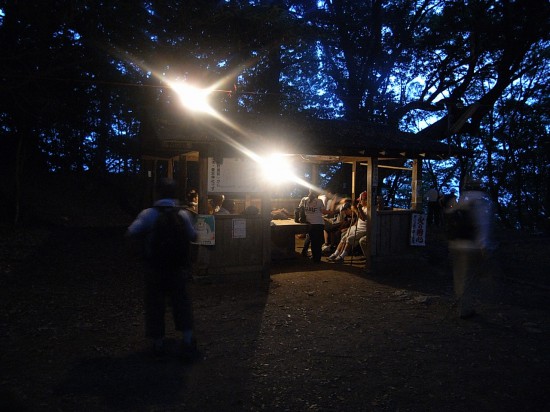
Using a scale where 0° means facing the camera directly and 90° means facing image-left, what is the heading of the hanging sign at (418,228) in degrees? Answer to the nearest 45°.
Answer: approximately 0°

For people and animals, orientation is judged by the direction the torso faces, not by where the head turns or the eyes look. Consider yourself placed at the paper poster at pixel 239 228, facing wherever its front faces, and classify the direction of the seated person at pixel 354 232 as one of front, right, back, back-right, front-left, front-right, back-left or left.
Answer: back-left

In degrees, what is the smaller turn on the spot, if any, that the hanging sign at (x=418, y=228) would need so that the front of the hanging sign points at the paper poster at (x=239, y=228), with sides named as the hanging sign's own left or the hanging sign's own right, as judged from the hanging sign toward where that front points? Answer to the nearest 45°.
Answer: approximately 45° to the hanging sign's own right

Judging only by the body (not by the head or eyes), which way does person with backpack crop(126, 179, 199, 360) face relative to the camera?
away from the camera

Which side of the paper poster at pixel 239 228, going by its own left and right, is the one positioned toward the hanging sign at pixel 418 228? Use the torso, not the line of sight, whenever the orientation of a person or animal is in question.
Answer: left

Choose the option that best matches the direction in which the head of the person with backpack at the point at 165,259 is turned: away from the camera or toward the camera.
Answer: away from the camera

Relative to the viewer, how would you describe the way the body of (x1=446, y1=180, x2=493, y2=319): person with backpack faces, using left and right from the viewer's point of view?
facing away from the viewer and to the right of the viewer

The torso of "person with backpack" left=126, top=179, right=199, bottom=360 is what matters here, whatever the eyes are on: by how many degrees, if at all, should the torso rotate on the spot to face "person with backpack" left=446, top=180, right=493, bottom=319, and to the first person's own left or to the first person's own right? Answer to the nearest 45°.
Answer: approximately 90° to the first person's own right

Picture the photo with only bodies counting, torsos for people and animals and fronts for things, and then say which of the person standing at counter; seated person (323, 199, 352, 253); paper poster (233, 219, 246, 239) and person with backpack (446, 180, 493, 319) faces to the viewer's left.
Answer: the seated person

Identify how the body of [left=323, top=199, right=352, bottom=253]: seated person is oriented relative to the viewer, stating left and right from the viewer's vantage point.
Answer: facing to the left of the viewer
